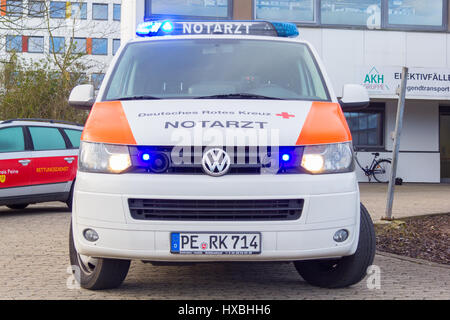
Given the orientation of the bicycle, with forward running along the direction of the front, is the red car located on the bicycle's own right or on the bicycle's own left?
on the bicycle's own left

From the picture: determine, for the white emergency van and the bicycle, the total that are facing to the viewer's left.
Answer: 1

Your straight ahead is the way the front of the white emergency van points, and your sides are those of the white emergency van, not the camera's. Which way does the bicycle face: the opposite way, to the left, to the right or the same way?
to the right

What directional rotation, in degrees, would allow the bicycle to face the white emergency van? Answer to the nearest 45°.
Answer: approximately 90° to its left

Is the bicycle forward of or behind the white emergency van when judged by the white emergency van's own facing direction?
behind

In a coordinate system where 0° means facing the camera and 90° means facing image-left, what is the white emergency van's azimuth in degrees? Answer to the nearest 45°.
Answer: approximately 0°

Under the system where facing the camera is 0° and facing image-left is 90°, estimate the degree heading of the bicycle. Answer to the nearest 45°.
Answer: approximately 90°

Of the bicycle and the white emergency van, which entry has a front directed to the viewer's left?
the bicycle
